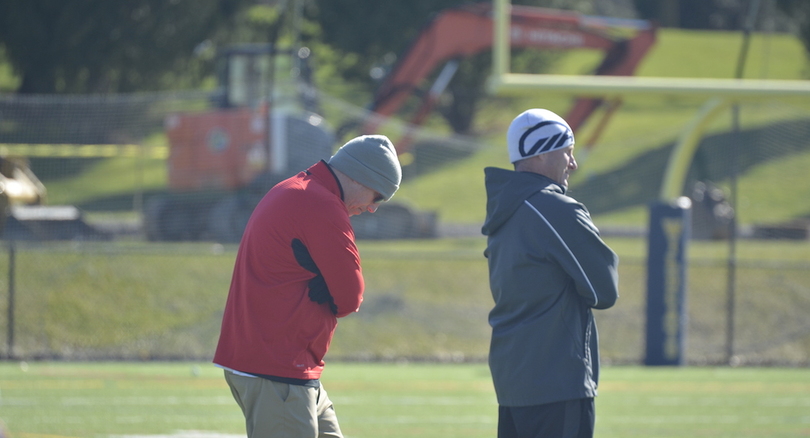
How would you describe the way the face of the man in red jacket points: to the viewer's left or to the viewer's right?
to the viewer's right

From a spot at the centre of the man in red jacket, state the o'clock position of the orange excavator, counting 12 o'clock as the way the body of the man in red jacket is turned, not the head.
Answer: The orange excavator is roughly at 9 o'clock from the man in red jacket.

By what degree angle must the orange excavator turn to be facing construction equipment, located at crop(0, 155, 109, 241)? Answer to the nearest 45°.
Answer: approximately 135° to its right

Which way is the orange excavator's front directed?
to the viewer's right

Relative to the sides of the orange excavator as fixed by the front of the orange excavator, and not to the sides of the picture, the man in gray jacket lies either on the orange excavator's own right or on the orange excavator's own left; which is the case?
on the orange excavator's own right

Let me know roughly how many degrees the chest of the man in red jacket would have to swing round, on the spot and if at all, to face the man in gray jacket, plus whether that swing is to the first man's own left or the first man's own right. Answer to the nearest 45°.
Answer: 0° — they already face them

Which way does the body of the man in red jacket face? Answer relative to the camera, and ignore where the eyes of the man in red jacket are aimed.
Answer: to the viewer's right

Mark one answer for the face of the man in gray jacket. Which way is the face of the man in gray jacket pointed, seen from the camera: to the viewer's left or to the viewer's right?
to the viewer's right

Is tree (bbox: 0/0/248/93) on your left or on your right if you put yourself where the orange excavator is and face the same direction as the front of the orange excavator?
on your left

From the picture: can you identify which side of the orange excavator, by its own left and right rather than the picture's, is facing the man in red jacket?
right

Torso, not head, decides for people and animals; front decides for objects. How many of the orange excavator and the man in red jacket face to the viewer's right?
2
